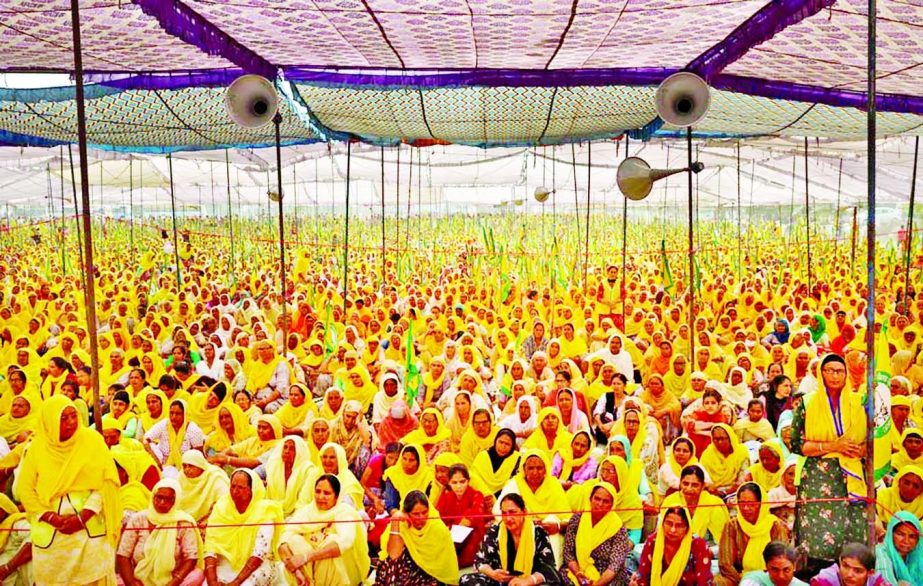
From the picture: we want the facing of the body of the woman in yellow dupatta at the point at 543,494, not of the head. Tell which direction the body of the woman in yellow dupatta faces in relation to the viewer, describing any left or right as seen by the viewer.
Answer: facing the viewer

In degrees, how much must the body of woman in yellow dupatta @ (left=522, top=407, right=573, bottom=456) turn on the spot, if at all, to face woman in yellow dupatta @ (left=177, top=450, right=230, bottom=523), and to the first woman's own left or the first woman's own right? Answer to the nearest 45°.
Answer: approximately 45° to the first woman's own right

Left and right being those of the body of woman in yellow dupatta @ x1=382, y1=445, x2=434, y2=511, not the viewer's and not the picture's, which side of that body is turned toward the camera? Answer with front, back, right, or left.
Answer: front

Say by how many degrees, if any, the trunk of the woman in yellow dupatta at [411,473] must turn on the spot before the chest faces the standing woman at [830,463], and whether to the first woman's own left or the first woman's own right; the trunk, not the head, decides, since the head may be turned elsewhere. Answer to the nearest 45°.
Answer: approximately 45° to the first woman's own left

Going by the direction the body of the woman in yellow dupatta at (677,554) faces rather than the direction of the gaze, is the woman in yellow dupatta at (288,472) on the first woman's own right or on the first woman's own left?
on the first woman's own right

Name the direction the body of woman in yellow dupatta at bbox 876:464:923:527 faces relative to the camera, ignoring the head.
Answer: toward the camera

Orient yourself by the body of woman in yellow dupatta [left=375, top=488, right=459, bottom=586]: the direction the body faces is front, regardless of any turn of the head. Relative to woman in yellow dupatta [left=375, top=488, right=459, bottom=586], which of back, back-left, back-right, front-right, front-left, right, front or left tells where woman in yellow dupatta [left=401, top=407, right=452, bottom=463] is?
back
